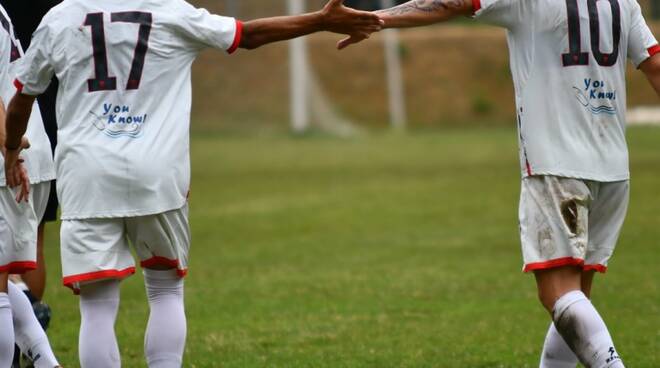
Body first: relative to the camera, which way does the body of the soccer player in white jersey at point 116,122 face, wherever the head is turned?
away from the camera

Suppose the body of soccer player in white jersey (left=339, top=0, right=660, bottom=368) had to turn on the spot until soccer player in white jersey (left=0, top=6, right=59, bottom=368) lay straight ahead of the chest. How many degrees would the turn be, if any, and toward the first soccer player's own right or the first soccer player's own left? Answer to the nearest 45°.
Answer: approximately 45° to the first soccer player's own left

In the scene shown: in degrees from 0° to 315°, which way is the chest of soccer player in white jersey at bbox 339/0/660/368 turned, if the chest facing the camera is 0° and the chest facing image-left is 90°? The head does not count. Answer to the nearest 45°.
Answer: approximately 135°

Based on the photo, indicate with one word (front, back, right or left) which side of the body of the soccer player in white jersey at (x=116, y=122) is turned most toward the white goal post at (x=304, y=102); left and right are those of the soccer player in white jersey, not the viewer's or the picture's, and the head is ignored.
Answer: front

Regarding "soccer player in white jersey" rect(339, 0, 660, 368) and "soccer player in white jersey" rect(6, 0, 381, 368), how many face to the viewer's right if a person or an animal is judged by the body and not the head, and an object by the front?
0

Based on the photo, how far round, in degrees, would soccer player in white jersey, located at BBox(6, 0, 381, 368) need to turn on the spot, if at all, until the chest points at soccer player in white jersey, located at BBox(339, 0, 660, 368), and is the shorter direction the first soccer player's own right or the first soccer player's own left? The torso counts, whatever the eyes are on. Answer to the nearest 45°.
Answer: approximately 90° to the first soccer player's own right

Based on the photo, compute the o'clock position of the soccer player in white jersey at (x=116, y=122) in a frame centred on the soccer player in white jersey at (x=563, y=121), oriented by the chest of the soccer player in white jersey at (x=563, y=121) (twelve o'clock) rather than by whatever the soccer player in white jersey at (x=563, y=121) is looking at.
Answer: the soccer player in white jersey at (x=116, y=122) is roughly at 10 o'clock from the soccer player in white jersey at (x=563, y=121).

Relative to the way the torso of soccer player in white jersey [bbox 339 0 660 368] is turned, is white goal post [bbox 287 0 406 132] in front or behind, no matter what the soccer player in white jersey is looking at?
in front
